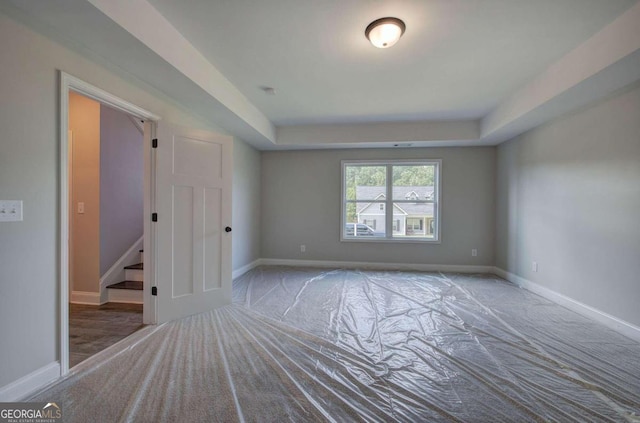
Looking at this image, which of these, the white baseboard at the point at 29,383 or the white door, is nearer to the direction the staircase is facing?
the white baseboard

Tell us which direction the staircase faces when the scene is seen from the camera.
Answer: facing the viewer and to the left of the viewer

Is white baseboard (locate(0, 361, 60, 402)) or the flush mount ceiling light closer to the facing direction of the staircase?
the white baseboard

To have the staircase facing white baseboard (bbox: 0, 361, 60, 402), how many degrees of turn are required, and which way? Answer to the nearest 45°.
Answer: approximately 45° to its left

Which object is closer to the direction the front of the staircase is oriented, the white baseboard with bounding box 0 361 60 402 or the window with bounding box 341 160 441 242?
the white baseboard

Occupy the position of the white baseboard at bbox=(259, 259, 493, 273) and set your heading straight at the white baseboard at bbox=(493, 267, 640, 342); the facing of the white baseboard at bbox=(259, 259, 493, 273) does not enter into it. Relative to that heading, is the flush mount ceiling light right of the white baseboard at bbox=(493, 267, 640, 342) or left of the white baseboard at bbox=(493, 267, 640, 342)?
right
